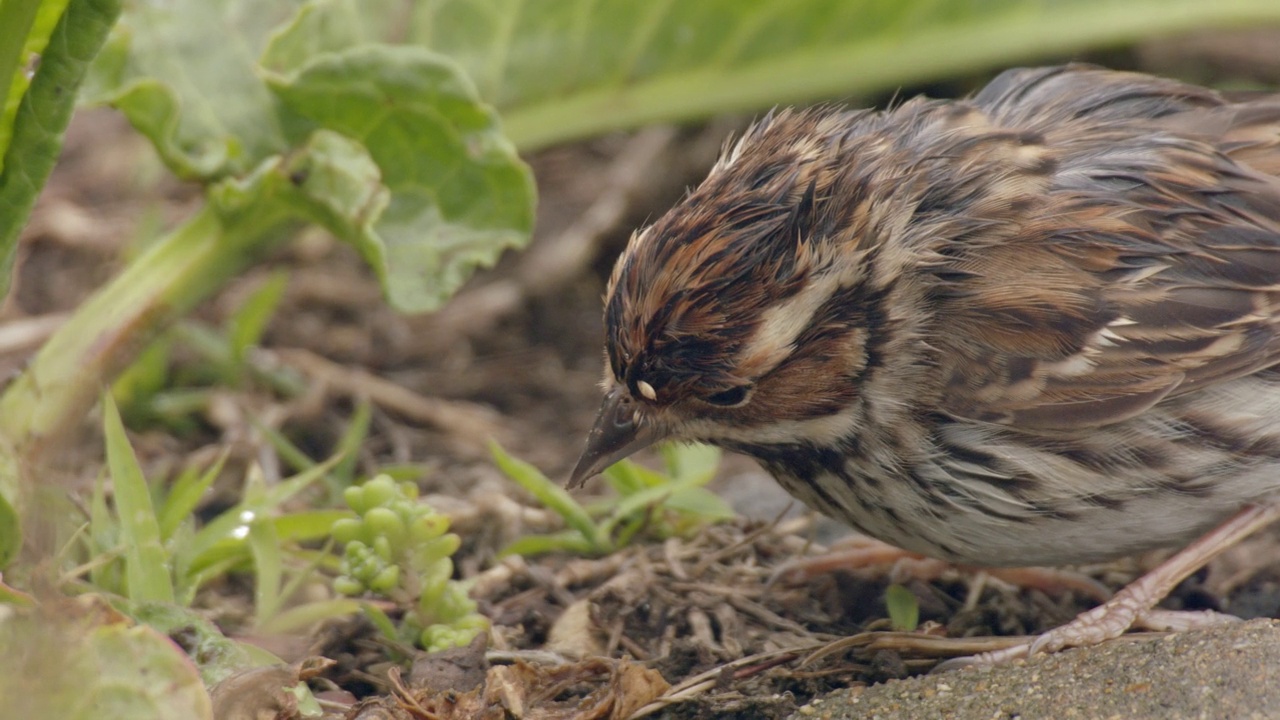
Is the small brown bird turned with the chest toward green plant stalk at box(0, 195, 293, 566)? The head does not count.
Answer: yes

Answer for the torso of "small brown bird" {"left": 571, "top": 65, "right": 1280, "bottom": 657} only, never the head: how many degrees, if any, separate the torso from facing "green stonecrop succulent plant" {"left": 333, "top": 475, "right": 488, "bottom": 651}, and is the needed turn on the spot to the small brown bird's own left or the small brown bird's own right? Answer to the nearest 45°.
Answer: approximately 45° to the small brown bird's own left

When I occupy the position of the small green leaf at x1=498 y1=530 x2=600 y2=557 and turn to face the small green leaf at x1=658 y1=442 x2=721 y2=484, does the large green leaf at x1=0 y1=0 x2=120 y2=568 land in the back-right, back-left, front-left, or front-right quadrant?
back-left

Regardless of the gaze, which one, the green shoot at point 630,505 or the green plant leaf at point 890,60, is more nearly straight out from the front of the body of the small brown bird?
the green shoot

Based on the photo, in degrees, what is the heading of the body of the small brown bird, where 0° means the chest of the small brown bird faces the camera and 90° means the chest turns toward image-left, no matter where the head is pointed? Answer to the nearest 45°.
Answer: approximately 90°

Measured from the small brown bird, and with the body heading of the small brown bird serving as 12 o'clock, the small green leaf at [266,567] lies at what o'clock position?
The small green leaf is roughly at 11 o'clock from the small brown bird.

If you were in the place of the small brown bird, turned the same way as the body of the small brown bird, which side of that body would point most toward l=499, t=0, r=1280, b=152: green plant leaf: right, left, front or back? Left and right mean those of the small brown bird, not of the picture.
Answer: right

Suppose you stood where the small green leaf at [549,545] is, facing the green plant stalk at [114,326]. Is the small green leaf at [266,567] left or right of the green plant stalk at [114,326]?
left

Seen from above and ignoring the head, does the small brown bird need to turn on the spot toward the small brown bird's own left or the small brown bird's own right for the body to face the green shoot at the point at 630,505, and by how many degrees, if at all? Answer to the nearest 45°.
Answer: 0° — it already faces it

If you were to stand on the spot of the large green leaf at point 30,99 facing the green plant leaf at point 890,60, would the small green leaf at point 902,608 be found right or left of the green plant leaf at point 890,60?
right

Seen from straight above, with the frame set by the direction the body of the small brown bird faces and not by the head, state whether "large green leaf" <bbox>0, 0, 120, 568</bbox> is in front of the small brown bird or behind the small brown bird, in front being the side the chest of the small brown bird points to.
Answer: in front

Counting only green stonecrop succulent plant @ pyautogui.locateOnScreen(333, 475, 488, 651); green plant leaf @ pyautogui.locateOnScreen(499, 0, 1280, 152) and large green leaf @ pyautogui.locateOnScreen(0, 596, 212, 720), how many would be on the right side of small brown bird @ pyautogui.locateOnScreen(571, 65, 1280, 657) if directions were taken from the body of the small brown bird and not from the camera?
1
